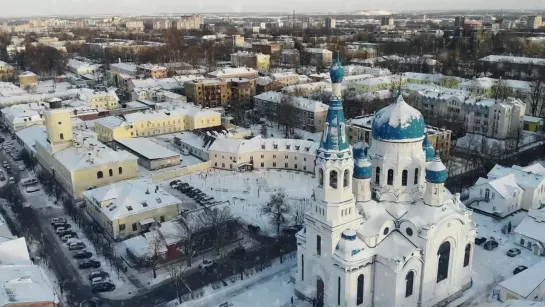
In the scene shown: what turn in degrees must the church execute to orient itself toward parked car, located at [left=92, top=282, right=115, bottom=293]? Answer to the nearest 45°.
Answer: approximately 45° to its right

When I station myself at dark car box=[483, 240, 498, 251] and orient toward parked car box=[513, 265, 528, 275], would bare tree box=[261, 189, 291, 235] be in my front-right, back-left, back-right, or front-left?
back-right

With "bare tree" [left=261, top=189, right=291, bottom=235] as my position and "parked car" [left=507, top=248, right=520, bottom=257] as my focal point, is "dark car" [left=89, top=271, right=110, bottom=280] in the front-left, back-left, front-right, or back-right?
back-right

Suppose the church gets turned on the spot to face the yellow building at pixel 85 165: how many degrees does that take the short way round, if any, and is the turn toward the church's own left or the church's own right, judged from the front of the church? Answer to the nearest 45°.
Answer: approximately 90° to the church's own right

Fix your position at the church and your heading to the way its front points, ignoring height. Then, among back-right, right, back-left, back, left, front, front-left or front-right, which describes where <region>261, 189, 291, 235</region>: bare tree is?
right

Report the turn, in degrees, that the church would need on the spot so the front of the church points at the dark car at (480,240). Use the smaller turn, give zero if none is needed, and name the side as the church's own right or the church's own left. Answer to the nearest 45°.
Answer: approximately 180°

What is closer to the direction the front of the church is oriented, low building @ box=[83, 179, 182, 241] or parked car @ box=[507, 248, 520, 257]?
the low building

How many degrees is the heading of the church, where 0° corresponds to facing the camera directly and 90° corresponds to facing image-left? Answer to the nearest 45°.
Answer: approximately 45°

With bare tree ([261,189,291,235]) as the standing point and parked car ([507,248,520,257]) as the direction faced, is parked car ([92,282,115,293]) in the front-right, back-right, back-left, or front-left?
back-right

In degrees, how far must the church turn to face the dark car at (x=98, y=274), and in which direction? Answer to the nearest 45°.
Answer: approximately 45° to its right

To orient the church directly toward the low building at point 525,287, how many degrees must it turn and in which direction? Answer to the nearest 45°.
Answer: approximately 135° to its left
